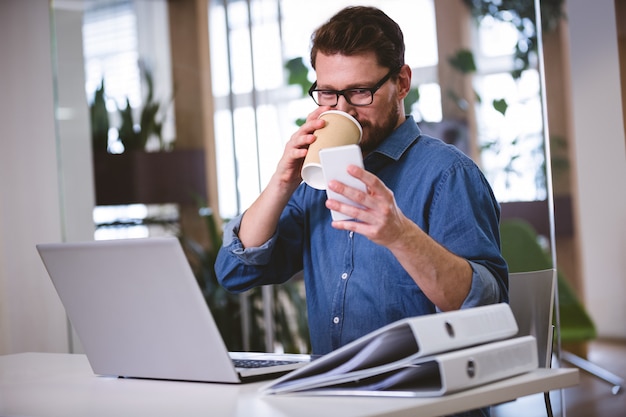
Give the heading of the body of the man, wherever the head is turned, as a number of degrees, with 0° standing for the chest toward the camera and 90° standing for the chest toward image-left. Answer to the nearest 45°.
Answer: approximately 45°

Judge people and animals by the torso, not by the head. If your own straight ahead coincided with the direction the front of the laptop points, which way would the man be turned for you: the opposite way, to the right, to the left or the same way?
the opposite way

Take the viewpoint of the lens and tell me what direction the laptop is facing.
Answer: facing away from the viewer and to the right of the viewer

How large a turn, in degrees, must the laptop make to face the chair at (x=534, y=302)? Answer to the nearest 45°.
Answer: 0° — it already faces it
